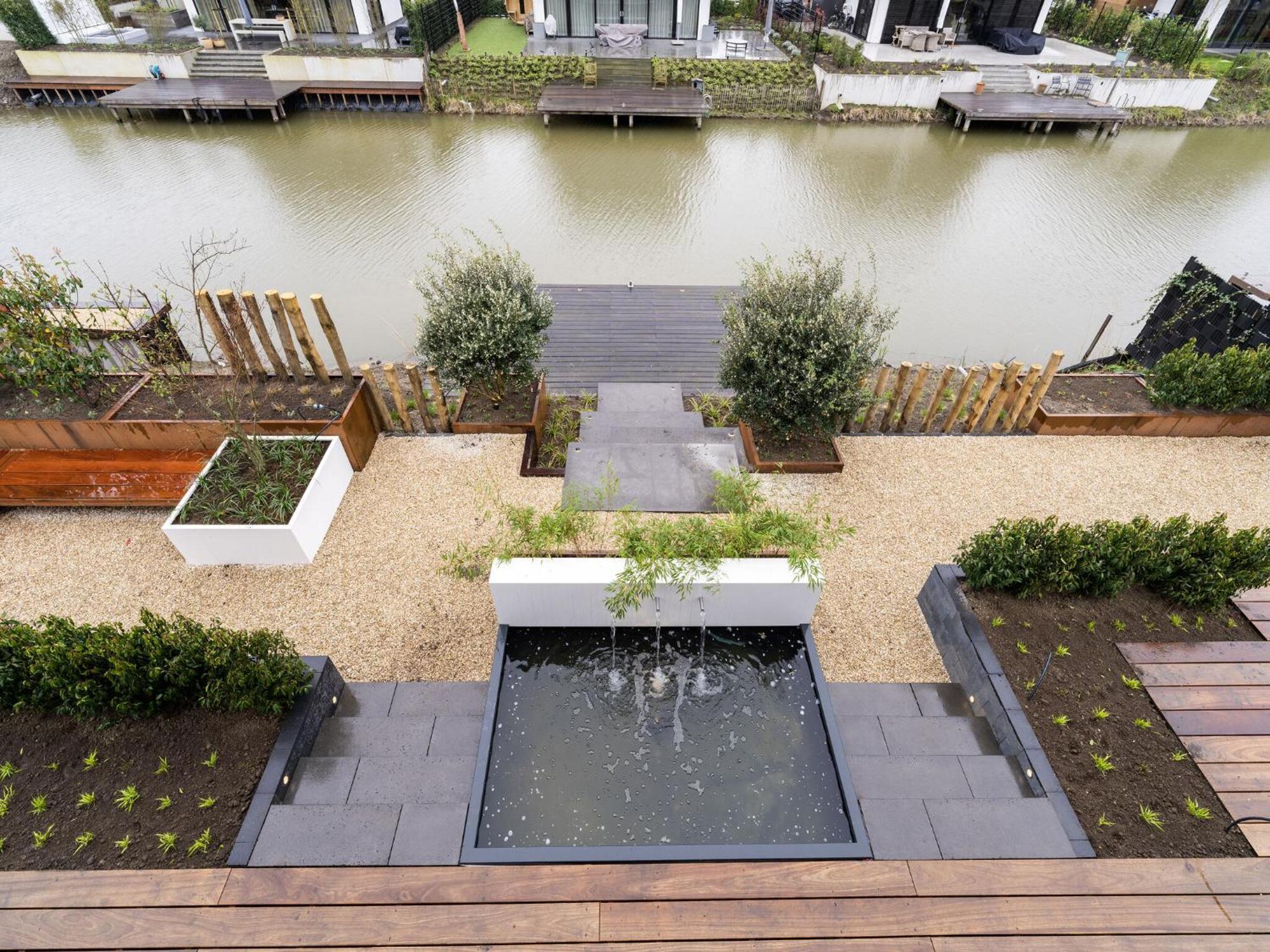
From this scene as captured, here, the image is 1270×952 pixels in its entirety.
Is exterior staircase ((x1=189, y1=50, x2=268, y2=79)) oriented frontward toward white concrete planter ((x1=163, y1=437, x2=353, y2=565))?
yes

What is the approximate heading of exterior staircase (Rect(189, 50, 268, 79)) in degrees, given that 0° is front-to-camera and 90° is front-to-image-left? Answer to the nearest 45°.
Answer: approximately 0°

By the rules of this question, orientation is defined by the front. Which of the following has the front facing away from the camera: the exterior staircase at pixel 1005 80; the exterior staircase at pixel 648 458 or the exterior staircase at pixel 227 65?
the exterior staircase at pixel 648 458

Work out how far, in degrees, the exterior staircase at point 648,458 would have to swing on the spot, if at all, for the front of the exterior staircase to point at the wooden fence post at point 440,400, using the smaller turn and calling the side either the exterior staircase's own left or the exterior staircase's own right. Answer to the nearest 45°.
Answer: approximately 90° to the exterior staircase's own left

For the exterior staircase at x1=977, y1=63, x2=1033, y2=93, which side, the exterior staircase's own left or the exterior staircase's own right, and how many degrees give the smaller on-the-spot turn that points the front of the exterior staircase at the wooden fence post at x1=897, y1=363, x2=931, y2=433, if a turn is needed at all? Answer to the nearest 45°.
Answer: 0° — it already faces it

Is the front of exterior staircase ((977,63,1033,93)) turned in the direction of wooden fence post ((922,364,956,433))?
yes

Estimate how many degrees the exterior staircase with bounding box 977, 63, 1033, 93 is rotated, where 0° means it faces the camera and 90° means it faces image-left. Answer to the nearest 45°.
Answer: approximately 0°

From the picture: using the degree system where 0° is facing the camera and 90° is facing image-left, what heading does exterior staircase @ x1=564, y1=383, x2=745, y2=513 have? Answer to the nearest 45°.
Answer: approximately 180°

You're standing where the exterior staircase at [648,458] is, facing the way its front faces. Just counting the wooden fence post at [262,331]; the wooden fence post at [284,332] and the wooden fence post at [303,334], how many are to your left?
3

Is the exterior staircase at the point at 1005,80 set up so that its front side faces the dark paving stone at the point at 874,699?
yes

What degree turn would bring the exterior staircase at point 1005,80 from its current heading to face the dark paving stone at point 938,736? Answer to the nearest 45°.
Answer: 0° — it already faces it

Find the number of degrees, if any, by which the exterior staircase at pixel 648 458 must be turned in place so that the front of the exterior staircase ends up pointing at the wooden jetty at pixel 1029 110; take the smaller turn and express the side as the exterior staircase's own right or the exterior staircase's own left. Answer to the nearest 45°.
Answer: approximately 45° to the exterior staircase's own right

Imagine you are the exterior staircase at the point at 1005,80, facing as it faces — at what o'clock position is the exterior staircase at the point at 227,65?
the exterior staircase at the point at 227,65 is roughly at 2 o'clock from the exterior staircase at the point at 1005,80.
